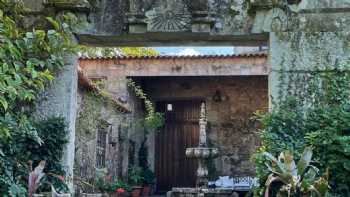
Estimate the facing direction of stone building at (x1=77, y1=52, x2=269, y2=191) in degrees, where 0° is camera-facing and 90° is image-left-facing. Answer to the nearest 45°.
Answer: approximately 0°

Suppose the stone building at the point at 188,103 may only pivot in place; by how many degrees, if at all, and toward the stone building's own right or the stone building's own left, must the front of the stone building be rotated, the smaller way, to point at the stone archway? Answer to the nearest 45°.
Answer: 0° — it already faces it

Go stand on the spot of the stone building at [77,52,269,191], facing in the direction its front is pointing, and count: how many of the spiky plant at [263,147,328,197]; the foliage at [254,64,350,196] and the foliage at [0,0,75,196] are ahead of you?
3

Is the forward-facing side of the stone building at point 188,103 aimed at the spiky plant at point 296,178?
yes

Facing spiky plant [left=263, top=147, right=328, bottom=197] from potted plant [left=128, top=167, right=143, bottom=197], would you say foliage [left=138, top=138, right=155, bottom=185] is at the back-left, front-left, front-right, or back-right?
back-left

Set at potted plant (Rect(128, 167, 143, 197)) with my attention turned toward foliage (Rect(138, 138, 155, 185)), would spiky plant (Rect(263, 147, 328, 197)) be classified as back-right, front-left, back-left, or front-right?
back-right

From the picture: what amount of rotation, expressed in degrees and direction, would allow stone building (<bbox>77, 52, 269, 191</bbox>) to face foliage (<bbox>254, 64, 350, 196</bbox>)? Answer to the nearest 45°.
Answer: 0° — it already faces it

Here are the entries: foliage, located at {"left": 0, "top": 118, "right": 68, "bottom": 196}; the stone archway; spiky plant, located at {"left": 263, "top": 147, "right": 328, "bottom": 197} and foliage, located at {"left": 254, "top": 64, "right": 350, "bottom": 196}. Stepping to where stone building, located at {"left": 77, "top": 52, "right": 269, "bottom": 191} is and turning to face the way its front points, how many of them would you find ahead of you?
4
